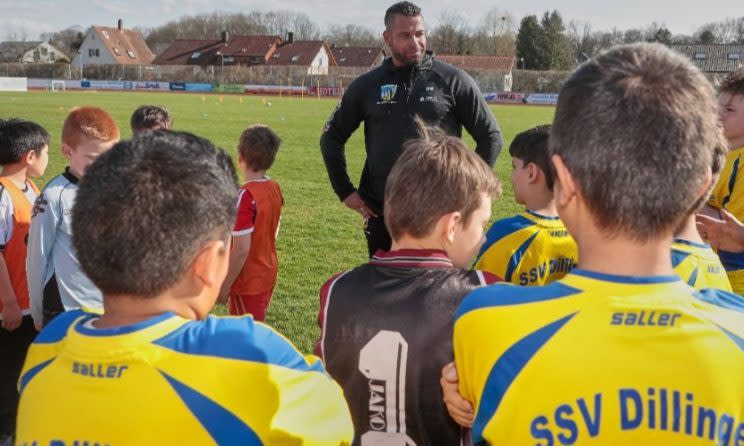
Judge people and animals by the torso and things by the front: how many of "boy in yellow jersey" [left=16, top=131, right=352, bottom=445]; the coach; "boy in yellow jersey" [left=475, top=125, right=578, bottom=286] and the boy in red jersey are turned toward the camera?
1

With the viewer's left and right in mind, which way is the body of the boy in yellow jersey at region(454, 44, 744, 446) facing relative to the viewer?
facing away from the viewer

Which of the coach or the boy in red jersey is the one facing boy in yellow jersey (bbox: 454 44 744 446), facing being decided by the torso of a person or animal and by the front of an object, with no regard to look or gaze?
the coach

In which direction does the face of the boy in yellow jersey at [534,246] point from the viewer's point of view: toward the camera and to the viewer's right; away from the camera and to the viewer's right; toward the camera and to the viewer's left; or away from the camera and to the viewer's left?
away from the camera and to the viewer's left

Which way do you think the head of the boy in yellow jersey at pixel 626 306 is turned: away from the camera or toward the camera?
away from the camera

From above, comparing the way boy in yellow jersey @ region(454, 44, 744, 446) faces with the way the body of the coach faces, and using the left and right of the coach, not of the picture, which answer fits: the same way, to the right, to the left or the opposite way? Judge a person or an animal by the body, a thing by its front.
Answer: the opposite way

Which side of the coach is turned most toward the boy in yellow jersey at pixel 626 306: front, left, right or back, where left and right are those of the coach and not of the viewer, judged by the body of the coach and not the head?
front

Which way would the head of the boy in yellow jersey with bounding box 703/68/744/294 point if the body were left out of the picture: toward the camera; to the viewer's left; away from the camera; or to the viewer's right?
to the viewer's left

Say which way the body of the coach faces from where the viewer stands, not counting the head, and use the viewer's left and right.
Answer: facing the viewer

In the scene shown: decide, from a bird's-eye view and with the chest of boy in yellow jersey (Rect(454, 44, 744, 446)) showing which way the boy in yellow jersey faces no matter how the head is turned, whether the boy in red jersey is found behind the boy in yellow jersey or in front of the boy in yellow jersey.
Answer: in front

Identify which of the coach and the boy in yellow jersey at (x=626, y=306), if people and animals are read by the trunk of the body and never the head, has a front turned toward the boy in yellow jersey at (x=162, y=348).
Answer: the coach

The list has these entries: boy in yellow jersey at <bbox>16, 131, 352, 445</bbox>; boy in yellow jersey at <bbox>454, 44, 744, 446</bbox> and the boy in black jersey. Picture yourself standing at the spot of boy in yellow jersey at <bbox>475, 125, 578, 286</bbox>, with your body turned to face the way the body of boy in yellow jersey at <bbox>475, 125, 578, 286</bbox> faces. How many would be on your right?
0
